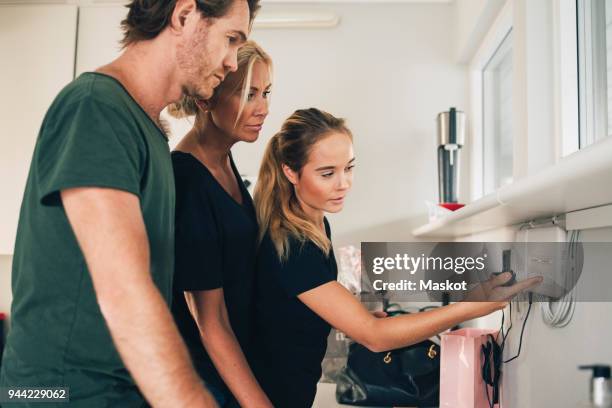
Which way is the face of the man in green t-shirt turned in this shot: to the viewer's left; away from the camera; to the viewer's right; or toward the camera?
to the viewer's right

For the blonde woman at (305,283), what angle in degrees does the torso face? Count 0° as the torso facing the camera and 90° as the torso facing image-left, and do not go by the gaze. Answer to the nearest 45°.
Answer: approximately 270°

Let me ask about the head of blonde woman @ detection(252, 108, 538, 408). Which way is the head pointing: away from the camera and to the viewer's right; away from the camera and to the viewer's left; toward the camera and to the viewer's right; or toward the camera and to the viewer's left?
toward the camera and to the viewer's right

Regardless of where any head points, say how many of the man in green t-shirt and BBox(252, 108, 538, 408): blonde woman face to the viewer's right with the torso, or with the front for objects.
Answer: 2

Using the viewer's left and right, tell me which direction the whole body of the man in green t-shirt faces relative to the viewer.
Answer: facing to the right of the viewer
